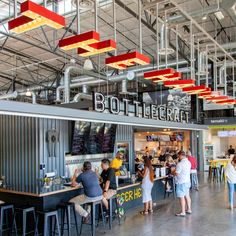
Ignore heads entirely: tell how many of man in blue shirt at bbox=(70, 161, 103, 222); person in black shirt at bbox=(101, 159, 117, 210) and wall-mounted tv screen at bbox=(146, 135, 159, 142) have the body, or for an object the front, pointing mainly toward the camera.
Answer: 1

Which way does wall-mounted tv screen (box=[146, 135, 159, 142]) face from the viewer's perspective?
toward the camera

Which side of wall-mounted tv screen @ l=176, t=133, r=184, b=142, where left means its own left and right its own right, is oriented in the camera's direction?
front

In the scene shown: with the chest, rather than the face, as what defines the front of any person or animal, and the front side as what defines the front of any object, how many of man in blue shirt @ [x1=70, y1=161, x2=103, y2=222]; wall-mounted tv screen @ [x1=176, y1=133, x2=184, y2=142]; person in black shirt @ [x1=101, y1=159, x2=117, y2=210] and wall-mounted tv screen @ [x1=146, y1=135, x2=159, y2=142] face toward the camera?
2

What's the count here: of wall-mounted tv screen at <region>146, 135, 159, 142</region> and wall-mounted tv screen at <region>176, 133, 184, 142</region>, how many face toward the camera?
2

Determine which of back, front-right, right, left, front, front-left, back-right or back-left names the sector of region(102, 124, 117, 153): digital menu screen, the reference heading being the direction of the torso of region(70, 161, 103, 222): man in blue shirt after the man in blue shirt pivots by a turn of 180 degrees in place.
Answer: back-left

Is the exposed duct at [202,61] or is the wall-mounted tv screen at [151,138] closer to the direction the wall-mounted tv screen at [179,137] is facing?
the exposed duct

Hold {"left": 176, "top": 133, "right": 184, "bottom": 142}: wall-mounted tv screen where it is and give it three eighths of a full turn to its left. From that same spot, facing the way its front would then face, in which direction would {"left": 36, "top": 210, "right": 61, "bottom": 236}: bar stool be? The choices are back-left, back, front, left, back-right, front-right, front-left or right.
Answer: back-right

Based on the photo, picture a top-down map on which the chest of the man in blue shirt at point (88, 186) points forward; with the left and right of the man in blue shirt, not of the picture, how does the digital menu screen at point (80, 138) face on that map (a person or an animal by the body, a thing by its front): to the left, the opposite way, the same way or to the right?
the opposite way

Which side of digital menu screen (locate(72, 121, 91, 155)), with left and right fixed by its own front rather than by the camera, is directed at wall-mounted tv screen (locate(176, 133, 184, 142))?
left

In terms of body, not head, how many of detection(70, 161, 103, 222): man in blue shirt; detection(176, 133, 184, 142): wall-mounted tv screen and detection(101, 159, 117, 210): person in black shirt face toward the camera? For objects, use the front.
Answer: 1

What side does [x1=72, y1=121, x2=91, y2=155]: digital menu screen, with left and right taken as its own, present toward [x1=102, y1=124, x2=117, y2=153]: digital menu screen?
left

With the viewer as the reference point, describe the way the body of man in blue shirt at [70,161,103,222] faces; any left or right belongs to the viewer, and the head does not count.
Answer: facing away from the viewer and to the left of the viewer
